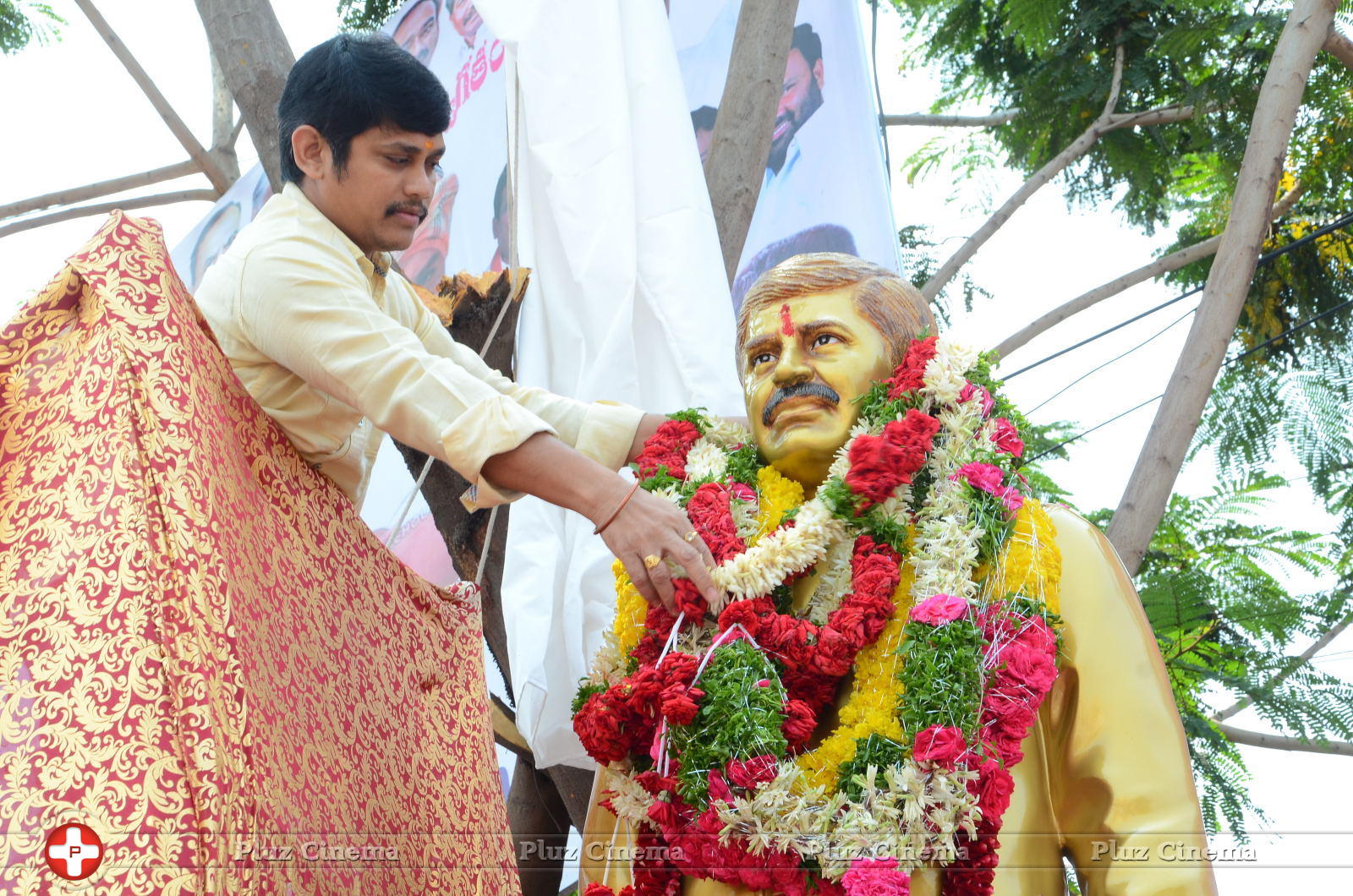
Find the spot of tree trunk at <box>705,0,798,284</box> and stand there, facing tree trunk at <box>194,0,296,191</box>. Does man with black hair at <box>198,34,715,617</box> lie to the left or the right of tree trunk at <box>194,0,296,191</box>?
left

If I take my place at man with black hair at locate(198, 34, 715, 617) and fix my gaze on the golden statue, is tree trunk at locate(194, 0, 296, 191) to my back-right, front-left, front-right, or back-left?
back-left

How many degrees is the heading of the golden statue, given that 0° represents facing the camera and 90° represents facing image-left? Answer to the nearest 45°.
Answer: approximately 45°

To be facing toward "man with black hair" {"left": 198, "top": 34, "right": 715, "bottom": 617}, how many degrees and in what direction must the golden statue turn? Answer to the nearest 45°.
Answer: approximately 45° to its right

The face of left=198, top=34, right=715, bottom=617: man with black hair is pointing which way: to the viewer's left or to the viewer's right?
to the viewer's right

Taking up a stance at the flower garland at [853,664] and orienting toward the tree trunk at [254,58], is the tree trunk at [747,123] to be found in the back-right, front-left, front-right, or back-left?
front-right
